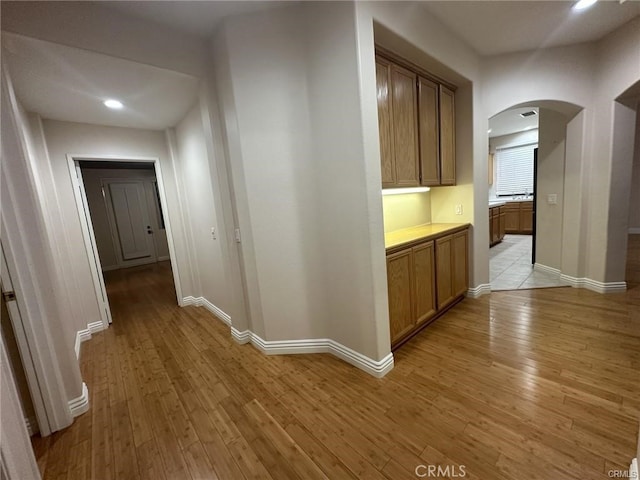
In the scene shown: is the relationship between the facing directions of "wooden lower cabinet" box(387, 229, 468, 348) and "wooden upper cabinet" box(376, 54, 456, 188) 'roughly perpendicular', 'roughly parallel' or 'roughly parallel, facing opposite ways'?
roughly parallel

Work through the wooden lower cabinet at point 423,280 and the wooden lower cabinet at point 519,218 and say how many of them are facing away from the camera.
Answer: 0

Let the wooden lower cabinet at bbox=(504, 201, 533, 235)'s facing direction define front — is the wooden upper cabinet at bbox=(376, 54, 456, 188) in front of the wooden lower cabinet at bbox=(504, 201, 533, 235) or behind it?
in front

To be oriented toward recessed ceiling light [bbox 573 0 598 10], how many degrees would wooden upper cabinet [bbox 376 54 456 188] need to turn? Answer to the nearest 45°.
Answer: approximately 45° to its left

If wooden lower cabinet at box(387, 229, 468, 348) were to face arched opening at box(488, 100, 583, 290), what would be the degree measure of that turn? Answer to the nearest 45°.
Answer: approximately 90° to its left

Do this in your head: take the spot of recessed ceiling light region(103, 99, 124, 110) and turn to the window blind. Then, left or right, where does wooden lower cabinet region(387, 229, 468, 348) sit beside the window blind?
right

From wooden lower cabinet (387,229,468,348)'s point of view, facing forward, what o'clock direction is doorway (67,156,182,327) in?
The doorway is roughly at 5 o'clock from the wooden lower cabinet.

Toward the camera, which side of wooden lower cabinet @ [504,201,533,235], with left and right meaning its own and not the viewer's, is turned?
front

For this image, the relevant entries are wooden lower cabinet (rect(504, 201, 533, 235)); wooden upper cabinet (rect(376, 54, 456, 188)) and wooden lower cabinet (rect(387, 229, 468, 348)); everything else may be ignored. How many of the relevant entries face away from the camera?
0

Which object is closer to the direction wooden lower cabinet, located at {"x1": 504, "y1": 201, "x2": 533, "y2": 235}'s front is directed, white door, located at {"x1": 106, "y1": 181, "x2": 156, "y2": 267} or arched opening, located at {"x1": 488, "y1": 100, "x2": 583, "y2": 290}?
the arched opening

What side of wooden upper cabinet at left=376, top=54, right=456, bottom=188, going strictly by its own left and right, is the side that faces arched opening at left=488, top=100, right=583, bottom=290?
left
